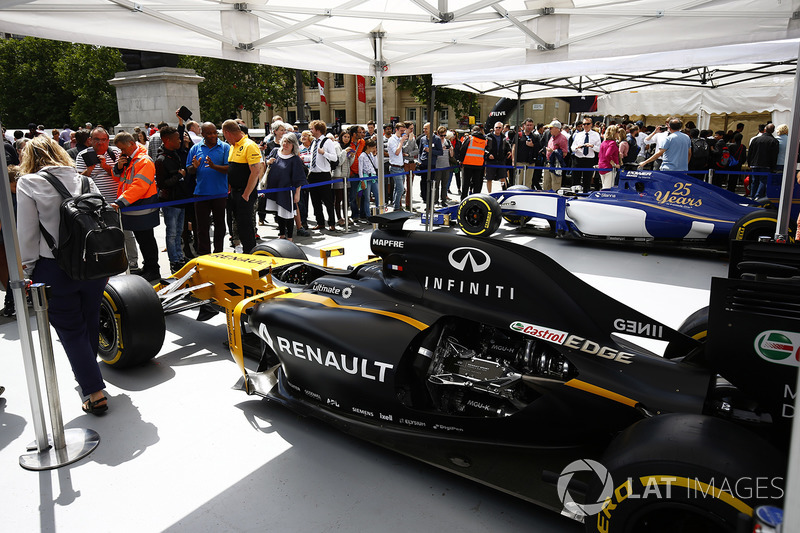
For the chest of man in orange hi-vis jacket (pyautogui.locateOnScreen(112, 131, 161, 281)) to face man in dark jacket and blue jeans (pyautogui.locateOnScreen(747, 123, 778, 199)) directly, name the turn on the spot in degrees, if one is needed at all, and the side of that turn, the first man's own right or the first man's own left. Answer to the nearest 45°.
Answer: approximately 180°

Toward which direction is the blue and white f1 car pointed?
to the viewer's left

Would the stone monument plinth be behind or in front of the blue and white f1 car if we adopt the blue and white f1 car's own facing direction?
in front

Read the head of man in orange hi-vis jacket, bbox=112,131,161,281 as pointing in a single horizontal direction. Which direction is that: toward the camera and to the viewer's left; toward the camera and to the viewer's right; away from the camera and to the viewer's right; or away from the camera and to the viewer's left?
toward the camera and to the viewer's left

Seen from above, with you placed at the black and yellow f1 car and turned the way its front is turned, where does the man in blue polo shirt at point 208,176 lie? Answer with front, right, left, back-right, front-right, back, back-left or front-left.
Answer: front

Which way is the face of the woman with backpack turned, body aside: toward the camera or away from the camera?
away from the camera

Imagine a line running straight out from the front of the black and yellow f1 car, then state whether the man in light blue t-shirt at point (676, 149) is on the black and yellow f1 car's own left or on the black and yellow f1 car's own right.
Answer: on the black and yellow f1 car's own right

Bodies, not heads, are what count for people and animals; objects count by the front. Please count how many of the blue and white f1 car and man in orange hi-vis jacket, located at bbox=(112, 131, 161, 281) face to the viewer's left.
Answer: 2

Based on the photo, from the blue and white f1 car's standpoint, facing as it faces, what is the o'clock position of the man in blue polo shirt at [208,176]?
The man in blue polo shirt is roughly at 11 o'clock from the blue and white f1 car.

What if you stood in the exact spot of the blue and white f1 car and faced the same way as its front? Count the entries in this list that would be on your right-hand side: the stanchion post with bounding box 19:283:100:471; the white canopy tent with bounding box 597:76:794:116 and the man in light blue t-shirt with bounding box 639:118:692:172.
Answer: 2

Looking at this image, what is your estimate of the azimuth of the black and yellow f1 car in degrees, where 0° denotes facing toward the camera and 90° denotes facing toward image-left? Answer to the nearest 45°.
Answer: approximately 135°

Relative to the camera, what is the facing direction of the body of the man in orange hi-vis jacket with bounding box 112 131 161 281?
to the viewer's left

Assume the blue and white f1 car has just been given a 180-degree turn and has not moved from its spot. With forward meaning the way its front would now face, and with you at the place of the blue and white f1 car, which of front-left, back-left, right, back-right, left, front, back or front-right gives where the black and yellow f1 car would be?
right
